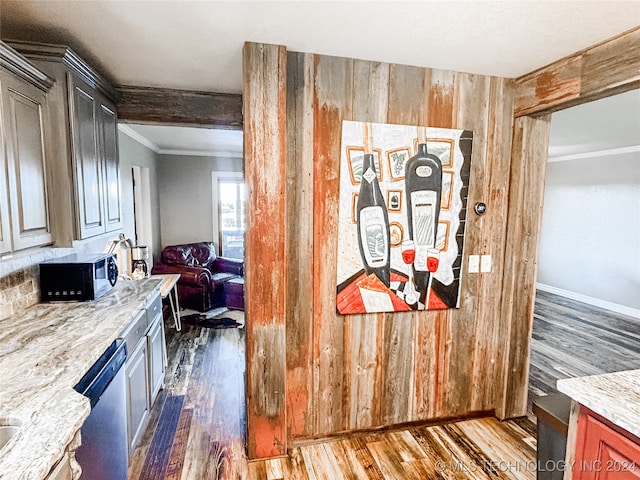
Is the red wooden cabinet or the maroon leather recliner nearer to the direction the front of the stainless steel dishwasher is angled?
the red wooden cabinet

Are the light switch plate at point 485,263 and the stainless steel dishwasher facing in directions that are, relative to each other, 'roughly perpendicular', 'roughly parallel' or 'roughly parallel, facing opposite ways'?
roughly perpendicular

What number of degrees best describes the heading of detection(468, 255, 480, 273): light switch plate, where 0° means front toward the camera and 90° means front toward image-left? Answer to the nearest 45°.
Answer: approximately 0°

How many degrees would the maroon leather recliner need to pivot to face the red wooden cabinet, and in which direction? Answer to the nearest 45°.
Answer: approximately 45° to its right

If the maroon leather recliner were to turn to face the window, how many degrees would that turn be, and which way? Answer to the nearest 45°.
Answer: approximately 90° to its left

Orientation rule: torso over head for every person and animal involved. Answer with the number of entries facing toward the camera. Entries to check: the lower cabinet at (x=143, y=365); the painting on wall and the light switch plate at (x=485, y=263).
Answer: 2

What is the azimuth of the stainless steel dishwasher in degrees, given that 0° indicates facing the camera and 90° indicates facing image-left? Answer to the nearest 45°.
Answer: approximately 315°

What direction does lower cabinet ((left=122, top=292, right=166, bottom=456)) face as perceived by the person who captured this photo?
facing to the right of the viewer

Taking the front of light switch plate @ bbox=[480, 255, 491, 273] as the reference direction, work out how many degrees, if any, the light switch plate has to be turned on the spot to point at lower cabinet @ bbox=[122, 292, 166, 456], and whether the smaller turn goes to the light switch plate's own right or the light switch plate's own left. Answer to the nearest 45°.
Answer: approximately 45° to the light switch plate's own right

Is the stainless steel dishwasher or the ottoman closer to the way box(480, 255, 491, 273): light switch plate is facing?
the stainless steel dishwasher

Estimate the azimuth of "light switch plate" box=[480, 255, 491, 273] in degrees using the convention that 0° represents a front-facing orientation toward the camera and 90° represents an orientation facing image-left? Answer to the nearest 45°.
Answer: approximately 0°
